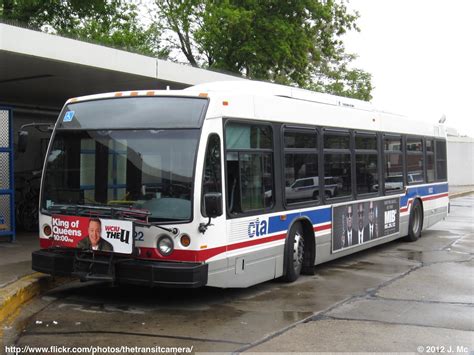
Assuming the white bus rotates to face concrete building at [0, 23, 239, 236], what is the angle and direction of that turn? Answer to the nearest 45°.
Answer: approximately 90° to its right

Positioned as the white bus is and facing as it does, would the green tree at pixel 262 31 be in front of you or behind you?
behind

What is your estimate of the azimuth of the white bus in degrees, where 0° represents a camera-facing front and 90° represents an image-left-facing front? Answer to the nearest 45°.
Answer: approximately 45°

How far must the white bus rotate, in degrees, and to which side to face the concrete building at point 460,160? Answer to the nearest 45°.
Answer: approximately 180°

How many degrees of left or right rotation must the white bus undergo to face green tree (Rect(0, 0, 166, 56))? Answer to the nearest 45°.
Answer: approximately 135° to its right
